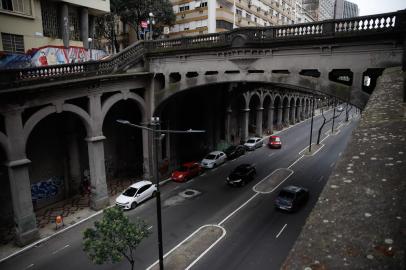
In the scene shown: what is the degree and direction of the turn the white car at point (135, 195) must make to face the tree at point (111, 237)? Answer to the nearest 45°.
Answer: approximately 45° to its left

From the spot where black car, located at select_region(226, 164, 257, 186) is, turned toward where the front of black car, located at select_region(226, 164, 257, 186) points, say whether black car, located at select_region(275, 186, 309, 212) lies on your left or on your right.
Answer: on your left

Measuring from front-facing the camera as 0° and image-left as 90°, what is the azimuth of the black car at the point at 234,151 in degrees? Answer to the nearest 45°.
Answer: approximately 45°

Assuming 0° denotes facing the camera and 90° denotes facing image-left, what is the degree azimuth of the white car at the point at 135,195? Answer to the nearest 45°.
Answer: approximately 45°

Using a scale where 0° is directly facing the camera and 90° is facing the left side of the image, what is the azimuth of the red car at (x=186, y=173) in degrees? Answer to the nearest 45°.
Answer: approximately 45°

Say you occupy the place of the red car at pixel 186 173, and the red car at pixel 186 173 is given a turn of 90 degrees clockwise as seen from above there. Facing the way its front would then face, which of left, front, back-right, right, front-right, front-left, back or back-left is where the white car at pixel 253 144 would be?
right
